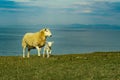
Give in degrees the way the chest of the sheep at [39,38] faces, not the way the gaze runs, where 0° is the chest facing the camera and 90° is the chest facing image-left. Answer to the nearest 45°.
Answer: approximately 270°
